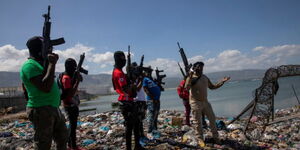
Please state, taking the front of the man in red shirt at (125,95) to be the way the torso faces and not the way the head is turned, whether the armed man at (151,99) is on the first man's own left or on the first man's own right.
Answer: on the first man's own left

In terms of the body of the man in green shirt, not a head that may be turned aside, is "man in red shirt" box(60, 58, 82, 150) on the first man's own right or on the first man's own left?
on the first man's own left

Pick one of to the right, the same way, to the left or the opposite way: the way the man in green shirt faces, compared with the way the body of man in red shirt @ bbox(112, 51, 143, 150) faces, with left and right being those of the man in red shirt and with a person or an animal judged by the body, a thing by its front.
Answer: the same way

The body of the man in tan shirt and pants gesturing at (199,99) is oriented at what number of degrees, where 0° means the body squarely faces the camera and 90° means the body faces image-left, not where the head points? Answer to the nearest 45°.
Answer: approximately 0°

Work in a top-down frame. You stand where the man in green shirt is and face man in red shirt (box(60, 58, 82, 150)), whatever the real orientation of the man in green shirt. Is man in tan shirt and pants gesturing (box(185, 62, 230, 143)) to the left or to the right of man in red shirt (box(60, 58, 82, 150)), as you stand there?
right

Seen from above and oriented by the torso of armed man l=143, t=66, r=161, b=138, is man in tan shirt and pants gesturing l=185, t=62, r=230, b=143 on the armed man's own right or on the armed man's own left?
on the armed man's own right
